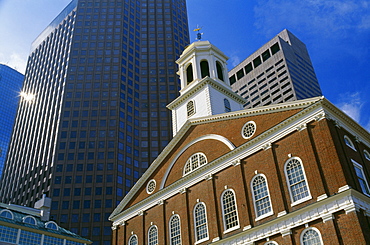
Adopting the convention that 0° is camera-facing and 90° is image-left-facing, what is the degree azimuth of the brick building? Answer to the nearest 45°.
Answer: approximately 45°

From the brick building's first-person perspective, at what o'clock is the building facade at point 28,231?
The building facade is roughly at 2 o'clock from the brick building.
